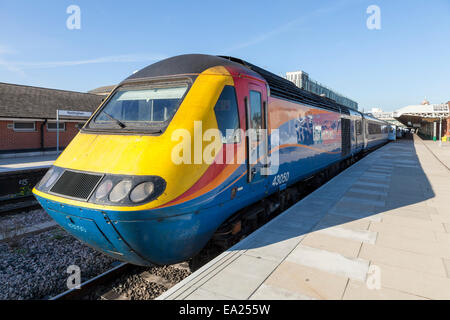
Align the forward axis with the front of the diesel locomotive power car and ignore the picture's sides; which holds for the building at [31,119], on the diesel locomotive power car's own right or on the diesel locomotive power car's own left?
on the diesel locomotive power car's own right

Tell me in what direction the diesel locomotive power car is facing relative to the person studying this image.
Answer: facing the viewer and to the left of the viewer

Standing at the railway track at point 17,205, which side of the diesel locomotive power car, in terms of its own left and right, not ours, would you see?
right
